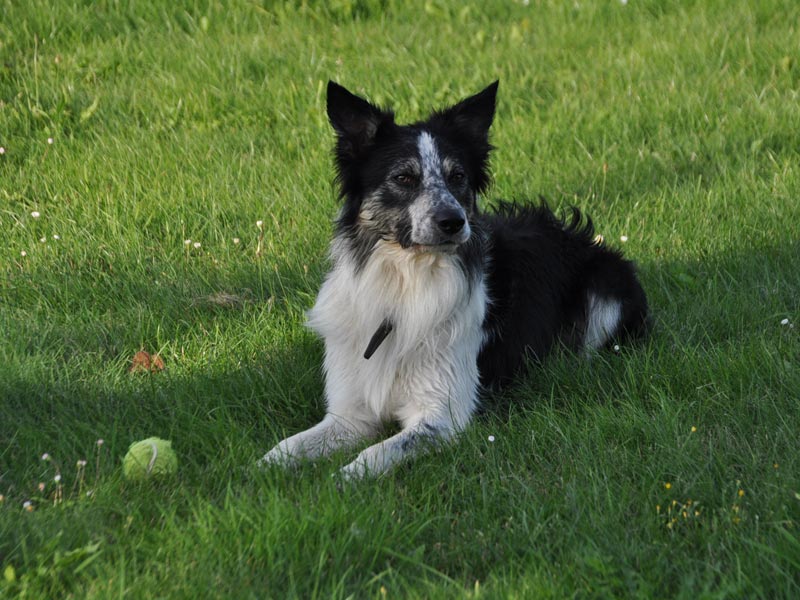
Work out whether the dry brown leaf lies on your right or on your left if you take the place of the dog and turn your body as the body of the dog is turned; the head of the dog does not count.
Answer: on your right

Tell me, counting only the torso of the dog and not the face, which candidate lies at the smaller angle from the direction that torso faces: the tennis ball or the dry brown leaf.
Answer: the tennis ball

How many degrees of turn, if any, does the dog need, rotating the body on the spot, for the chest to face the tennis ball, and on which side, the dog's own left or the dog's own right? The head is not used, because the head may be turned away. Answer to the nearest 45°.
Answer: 0° — it already faces it

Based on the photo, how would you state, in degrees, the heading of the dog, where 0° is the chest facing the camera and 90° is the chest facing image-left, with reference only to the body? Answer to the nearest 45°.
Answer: approximately 45°
